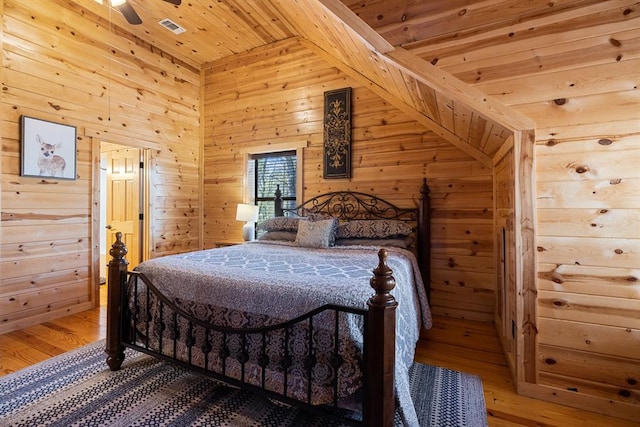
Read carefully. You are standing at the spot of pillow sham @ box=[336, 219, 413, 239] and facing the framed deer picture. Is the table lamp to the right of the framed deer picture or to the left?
right

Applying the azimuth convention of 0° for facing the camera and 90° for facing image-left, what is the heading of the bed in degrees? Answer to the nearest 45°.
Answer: approximately 45°

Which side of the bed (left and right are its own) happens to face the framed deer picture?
right

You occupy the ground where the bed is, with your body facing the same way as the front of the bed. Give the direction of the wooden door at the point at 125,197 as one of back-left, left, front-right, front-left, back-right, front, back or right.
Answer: right

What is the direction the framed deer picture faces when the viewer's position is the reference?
facing the viewer and to the right of the viewer

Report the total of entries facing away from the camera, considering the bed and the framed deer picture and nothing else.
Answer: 0

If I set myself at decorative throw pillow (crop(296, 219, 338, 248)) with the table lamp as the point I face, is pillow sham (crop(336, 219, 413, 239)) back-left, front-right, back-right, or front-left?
back-right

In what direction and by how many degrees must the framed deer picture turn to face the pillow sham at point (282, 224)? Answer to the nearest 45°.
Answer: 0° — it already faces it

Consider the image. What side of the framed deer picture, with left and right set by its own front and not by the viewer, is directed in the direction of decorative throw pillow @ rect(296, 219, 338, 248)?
front

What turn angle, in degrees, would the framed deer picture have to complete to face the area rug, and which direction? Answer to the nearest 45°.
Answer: approximately 45° to its right
